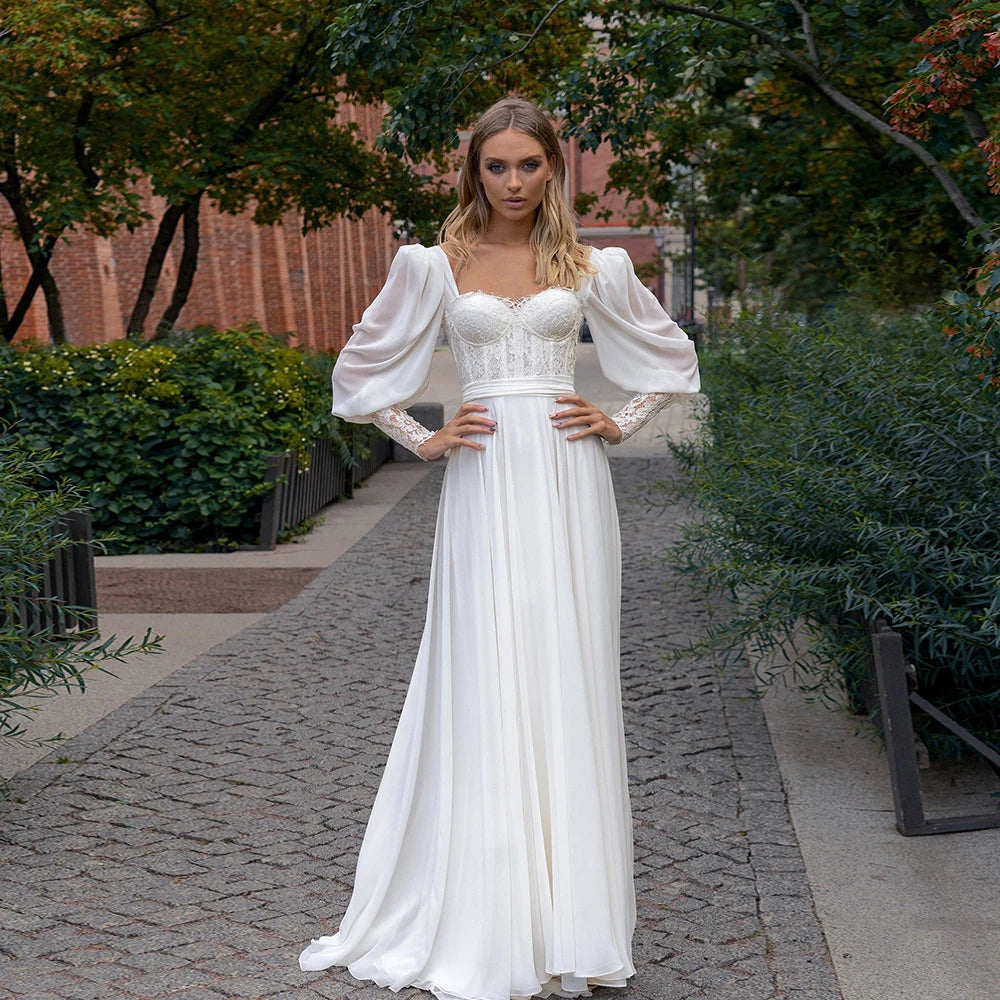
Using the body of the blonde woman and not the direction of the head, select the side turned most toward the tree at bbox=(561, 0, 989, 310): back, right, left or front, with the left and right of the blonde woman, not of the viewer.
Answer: back

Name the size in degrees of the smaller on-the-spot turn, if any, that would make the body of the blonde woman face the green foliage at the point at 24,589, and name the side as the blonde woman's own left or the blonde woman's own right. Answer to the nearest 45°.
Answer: approximately 135° to the blonde woman's own right

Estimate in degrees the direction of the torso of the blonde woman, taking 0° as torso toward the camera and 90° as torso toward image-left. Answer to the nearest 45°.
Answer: approximately 0°

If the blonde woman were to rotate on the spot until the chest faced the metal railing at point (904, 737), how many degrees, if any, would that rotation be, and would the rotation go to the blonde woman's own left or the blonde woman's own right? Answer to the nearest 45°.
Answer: approximately 135° to the blonde woman's own left

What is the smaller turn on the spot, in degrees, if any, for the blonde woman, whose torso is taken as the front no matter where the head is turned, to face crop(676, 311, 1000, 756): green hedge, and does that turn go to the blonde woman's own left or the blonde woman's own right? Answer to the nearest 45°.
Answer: approximately 135° to the blonde woman's own left

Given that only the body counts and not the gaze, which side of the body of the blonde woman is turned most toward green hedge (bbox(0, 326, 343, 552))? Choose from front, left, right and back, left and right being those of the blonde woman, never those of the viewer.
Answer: back

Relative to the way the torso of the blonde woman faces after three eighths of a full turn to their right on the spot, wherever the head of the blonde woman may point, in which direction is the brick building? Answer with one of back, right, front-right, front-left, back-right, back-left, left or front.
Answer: front-right

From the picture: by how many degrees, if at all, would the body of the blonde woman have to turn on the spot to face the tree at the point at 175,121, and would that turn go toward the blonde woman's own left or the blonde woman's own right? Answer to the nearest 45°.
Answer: approximately 180°

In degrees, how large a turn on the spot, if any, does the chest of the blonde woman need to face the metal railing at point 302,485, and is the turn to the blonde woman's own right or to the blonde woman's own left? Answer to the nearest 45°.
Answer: approximately 180°
